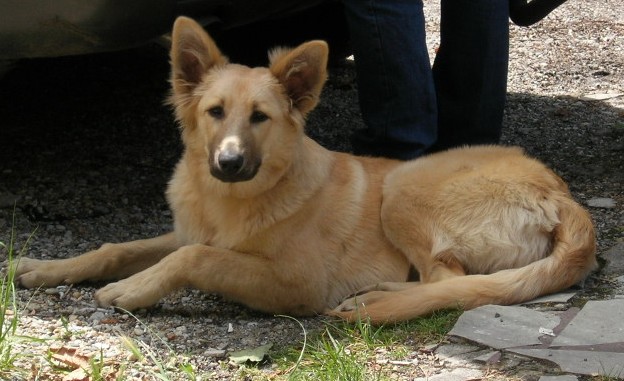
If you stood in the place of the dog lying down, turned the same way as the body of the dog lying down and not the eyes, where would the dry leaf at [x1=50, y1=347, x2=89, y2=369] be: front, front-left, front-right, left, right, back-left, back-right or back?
front-left

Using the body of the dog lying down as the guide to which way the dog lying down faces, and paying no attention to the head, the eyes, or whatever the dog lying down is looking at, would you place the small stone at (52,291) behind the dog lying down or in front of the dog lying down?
in front

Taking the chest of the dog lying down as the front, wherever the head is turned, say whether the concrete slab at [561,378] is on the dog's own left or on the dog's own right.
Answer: on the dog's own left

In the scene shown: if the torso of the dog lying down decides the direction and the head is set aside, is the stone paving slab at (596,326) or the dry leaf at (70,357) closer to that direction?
the dry leaf

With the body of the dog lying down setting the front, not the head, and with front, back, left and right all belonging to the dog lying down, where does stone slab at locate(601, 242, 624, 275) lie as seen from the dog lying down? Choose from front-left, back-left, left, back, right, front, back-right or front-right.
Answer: back

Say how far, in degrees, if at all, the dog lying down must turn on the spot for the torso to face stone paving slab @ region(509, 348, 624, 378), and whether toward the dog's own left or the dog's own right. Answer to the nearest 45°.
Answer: approximately 135° to the dog's own left

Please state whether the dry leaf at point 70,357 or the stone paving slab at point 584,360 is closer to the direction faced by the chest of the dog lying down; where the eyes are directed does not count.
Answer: the dry leaf

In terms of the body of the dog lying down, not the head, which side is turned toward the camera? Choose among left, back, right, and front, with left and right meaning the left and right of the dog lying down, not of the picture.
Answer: left

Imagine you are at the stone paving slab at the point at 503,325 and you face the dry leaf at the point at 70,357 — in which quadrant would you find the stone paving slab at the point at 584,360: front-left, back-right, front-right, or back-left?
back-left

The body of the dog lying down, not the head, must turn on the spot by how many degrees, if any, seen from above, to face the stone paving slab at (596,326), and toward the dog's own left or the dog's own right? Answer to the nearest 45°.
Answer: approximately 135° to the dog's own left

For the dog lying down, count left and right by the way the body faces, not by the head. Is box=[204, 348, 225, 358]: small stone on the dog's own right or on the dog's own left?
on the dog's own left

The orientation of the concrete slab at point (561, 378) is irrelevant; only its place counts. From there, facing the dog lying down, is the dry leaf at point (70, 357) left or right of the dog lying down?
left

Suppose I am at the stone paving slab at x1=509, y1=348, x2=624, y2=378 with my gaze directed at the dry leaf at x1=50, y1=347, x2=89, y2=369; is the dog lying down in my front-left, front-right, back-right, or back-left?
front-right
